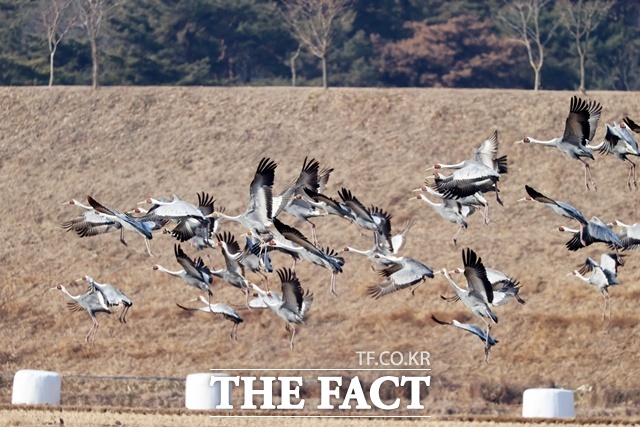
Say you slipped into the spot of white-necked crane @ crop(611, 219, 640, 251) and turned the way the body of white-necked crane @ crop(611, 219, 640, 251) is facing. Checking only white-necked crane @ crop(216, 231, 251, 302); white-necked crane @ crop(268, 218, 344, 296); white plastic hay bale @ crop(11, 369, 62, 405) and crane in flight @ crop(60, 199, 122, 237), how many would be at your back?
0

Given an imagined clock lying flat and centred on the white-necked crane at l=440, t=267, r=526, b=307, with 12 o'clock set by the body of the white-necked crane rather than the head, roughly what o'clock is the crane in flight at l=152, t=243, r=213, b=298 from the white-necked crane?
The crane in flight is roughly at 12 o'clock from the white-necked crane.

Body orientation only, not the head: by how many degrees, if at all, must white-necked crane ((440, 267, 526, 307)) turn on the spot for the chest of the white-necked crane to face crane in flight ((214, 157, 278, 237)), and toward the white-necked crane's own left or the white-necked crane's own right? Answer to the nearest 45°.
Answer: approximately 45° to the white-necked crane's own left

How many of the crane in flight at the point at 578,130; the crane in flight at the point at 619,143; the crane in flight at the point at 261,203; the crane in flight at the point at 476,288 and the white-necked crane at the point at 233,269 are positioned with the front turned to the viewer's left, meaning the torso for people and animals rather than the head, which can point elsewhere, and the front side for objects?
5

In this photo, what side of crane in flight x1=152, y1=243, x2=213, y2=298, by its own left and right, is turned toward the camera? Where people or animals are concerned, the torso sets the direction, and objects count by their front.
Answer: left

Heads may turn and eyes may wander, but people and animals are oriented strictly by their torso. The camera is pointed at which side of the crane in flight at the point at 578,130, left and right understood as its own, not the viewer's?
left

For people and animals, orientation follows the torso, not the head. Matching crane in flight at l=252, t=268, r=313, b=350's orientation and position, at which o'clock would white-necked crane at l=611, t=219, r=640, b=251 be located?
The white-necked crane is roughly at 6 o'clock from the crane in flight.

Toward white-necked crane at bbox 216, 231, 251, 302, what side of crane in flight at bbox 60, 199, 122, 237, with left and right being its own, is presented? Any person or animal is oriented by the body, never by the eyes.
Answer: back

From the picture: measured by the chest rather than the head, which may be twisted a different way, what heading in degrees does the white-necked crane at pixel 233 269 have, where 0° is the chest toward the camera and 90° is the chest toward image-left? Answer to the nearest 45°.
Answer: approximately 90°

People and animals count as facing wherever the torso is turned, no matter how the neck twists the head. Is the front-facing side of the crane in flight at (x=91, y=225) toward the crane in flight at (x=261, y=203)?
no

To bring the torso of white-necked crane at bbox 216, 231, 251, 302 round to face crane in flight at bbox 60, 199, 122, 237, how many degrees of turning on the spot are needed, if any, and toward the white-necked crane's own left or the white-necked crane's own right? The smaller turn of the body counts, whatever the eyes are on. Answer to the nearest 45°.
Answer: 0° — it already faces it

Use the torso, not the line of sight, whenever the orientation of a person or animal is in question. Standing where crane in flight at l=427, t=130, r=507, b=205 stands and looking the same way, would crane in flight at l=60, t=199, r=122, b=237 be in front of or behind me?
in front

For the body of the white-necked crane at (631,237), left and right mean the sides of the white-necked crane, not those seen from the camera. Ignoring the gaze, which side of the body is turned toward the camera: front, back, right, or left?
left

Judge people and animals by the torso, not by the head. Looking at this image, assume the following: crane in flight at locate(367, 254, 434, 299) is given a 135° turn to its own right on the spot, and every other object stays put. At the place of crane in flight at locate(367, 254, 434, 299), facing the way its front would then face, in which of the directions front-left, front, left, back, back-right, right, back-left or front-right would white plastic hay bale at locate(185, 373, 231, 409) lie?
back-left

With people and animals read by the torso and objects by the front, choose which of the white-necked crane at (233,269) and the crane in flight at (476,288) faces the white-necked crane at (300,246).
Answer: the crane in flight

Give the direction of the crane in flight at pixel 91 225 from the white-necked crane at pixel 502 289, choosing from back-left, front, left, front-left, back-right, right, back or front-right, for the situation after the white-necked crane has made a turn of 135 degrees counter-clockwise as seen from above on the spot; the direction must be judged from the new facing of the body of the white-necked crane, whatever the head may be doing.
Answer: back-right

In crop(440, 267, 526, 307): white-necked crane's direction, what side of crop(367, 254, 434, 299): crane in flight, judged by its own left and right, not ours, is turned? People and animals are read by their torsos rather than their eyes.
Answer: back

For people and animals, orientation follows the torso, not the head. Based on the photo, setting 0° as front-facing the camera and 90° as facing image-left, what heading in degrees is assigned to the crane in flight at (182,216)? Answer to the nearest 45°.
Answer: approximately 90°

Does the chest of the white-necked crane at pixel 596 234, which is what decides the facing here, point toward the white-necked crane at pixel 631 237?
no
